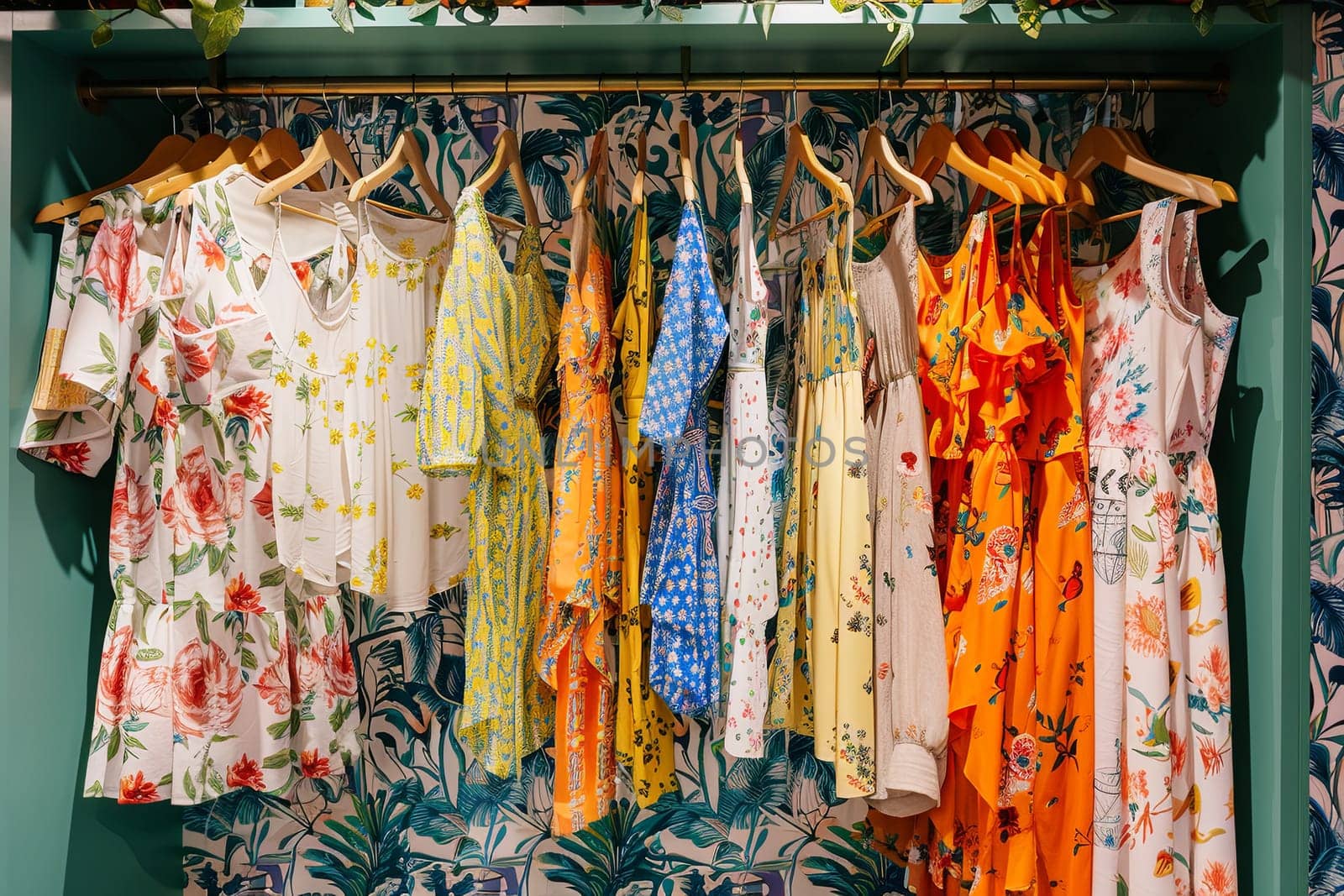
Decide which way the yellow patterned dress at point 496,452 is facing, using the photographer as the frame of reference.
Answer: facing the viewer and to the right of the viewer

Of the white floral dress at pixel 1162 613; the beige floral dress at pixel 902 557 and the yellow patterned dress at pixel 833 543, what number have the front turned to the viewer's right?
0

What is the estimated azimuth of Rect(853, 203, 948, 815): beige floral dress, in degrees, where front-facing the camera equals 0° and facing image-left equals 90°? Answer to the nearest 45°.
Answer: approximately 45°

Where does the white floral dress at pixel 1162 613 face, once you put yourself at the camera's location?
facing the viewer and to the left of the viewer

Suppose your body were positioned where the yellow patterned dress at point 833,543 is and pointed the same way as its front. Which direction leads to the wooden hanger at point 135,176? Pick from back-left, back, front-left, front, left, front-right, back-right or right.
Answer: front-right
